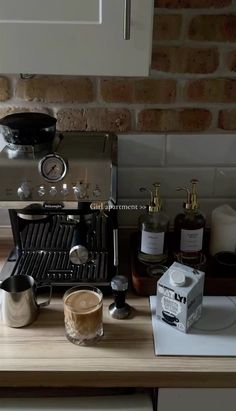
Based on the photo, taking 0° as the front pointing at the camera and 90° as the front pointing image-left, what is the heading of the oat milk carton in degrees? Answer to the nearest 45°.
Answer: approximately 45°

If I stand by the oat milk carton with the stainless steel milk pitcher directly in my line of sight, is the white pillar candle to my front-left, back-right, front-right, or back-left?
back-right

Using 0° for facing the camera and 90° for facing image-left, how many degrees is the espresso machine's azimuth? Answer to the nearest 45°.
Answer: approximately 0°

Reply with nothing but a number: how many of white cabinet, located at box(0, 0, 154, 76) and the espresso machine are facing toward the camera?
2

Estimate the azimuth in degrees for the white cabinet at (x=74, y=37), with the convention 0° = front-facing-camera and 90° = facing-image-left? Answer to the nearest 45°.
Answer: approximately 0°
